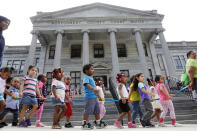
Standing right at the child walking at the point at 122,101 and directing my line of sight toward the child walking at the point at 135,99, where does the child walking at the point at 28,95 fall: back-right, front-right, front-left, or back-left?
back-left

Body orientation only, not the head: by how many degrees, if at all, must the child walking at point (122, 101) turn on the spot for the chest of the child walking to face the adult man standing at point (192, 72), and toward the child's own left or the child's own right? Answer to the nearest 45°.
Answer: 0° — they already face them

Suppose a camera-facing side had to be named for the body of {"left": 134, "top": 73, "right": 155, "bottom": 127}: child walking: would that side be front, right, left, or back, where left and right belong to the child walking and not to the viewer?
right

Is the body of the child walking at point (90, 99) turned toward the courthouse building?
no

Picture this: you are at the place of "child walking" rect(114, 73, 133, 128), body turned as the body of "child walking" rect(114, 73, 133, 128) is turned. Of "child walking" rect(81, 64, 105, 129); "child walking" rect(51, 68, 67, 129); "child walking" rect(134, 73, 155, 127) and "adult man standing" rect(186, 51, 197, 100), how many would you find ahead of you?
2

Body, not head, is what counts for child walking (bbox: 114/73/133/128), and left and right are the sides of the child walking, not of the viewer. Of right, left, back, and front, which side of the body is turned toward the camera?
right

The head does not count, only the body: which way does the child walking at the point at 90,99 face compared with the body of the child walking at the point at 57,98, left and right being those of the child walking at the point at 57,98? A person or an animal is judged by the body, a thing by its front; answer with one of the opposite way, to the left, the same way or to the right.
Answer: the same way

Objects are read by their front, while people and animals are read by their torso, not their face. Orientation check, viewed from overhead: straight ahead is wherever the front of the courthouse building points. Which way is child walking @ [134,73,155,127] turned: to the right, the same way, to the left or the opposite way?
to the left

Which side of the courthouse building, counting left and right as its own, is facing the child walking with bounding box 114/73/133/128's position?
front

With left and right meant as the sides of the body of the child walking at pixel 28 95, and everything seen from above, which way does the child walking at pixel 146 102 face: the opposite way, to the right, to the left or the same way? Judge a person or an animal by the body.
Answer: the same way

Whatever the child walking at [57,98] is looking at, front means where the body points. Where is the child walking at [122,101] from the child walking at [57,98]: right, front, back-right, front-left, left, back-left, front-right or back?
front

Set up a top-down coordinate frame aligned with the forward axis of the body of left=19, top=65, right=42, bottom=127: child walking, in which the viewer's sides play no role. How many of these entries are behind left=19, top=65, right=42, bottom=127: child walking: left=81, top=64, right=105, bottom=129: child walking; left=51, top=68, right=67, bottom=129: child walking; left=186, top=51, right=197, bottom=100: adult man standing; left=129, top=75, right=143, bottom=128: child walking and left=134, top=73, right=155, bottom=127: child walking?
0

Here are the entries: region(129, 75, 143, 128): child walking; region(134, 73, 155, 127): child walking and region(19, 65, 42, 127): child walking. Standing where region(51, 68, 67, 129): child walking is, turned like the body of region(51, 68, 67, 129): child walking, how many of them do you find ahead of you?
2

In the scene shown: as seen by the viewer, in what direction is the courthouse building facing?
toward the camera
